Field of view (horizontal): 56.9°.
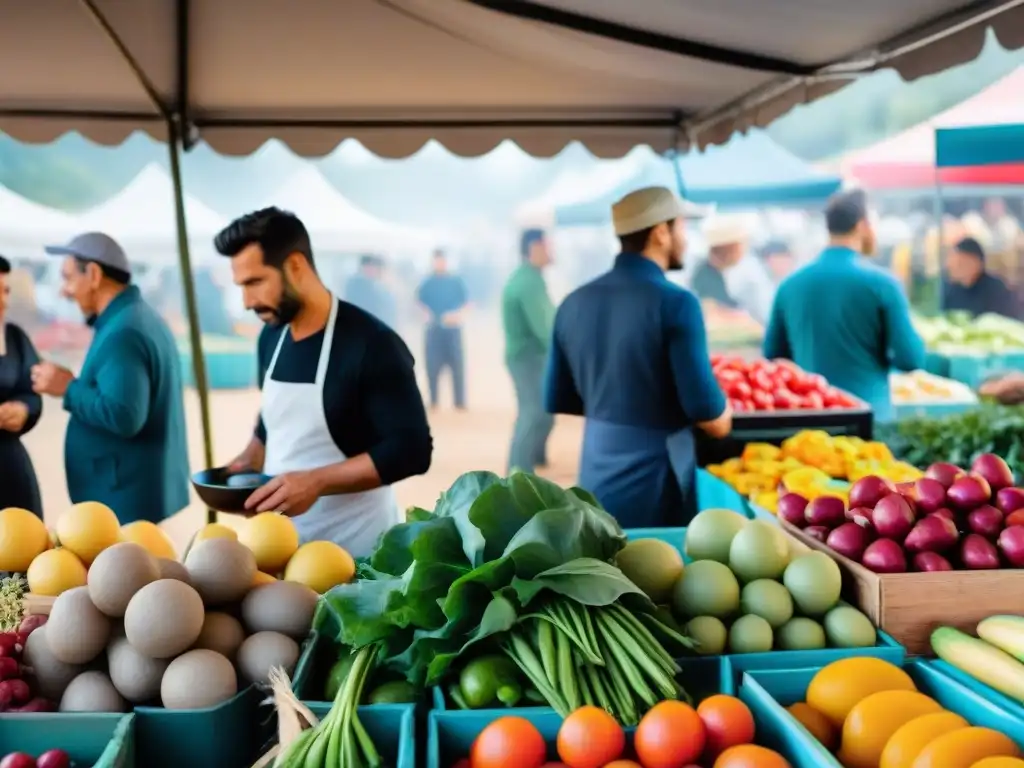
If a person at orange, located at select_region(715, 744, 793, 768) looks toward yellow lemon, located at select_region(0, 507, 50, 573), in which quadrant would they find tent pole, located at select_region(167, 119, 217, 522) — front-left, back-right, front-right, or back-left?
front-right

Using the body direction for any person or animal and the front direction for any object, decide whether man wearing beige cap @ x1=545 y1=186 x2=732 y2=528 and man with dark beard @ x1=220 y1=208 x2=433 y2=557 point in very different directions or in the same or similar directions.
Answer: very different directions

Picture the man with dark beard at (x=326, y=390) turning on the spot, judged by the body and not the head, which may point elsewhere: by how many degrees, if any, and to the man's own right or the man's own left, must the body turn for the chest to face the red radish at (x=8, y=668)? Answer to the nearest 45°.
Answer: approximately 45° to the man's own left

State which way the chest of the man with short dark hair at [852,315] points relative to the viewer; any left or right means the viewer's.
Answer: facing away from the viewer and to the right of the viewer

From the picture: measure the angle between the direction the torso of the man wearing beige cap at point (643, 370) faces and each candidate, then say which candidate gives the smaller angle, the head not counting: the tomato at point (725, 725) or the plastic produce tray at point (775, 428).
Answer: the plastic produce tray

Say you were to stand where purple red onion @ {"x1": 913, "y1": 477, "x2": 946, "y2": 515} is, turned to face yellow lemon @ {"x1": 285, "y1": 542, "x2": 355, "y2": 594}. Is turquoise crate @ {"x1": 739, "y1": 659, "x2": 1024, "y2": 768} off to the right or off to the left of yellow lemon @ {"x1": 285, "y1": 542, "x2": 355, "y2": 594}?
left

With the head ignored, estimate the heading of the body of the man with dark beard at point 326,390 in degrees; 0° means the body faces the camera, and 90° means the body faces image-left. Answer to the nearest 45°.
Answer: approximately 45°

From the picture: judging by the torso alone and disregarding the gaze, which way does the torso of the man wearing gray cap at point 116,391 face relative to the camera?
to the viewer's left

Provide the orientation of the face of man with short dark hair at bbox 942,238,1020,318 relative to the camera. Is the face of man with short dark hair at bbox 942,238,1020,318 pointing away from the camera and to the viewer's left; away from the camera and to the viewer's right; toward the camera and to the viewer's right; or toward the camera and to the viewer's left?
toward the camera and to the viewer's left

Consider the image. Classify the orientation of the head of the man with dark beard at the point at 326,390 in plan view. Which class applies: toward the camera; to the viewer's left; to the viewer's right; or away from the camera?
to the viewer's left

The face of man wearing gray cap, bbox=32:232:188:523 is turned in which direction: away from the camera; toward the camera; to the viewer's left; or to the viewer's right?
to the viewer's left

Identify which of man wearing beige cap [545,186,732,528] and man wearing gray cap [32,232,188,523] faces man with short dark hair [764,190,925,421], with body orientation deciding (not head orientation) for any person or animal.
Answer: man wearing beige cap [545,186,732,528]
